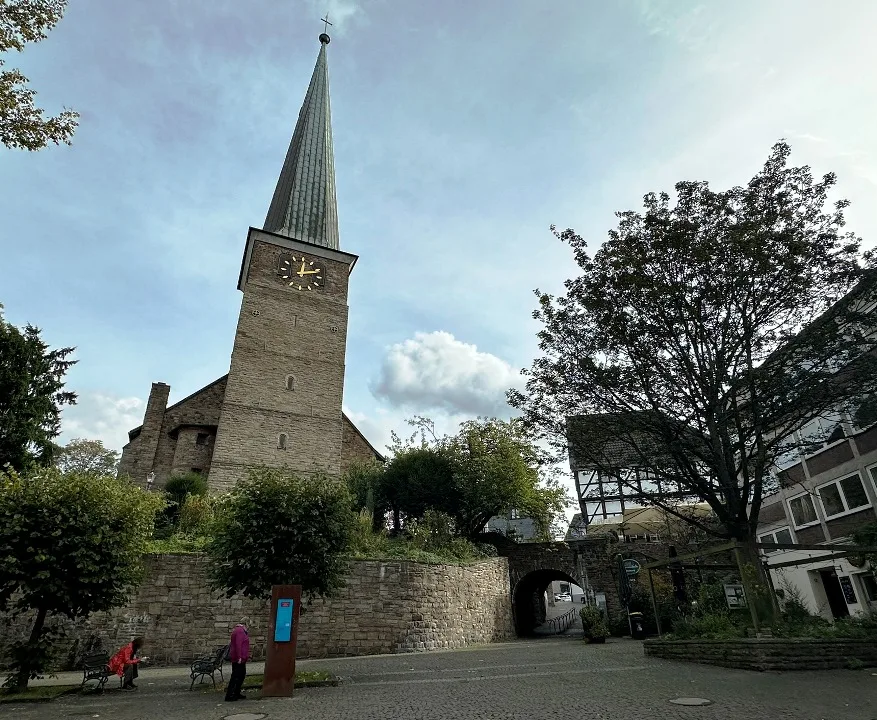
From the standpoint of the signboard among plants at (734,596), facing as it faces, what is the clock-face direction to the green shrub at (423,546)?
The green shrub is roughly at 3 o'clock from the signboard among plants.

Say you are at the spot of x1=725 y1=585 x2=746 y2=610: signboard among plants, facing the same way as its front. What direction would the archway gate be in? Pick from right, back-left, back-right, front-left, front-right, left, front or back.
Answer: back-right

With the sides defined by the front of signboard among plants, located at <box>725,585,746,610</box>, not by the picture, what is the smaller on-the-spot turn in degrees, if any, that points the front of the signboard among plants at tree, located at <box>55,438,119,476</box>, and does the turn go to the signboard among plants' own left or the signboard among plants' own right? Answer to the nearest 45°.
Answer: approximately 90° to the signboard among plants' own right

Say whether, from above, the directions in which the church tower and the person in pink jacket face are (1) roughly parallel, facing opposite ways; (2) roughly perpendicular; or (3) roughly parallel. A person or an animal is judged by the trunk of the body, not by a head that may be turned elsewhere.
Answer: roughly perpendicular

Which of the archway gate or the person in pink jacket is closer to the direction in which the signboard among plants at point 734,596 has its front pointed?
the person in pink jacket

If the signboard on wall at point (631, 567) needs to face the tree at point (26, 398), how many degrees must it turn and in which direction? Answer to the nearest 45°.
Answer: approximately 45° to its right

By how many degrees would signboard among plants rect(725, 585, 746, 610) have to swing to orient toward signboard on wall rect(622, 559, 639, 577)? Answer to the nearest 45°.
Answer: approximately 135° to its right

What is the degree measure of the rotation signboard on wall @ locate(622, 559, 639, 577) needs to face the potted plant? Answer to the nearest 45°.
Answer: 0° — it already faces it

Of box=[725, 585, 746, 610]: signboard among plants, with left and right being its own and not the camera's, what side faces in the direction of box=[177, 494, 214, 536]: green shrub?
right
